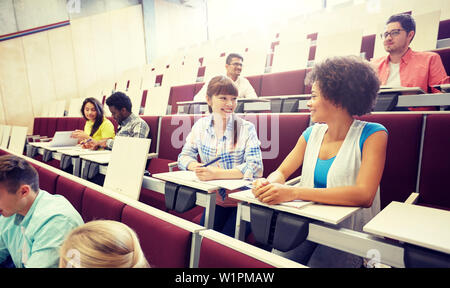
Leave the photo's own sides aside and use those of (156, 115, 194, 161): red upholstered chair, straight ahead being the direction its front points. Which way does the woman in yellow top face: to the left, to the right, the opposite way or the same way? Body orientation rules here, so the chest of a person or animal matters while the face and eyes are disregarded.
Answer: the same way

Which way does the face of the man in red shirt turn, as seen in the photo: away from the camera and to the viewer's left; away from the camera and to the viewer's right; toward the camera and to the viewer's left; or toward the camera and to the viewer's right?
toward the camera and to the viewer's left

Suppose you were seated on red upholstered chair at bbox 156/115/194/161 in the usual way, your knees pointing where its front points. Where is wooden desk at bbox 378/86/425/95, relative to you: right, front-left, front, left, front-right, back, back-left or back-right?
left

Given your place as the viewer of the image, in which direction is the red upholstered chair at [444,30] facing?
facing the viewer and to the left of the viewer

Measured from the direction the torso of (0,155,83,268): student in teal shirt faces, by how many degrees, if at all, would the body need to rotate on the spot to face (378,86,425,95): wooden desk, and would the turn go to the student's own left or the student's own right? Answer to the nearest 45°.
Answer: approximately 135° to the student's own left

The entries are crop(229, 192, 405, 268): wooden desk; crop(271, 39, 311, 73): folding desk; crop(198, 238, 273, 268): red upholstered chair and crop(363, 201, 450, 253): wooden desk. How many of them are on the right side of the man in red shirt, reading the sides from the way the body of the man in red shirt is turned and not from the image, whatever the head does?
1

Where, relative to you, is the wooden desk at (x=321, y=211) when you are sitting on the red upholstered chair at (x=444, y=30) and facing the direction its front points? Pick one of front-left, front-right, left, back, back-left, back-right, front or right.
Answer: front-left

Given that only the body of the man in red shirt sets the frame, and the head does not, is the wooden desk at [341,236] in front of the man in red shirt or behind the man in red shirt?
in front

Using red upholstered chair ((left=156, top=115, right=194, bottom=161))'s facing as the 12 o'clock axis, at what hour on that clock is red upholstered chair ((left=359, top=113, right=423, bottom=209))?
red upholstered chair ((left=359, top=113, right=423, bottom=209)) is roughly at 9 o'clock from red upholstered chair ((left=156, top=115, right=194, bottom=161)).

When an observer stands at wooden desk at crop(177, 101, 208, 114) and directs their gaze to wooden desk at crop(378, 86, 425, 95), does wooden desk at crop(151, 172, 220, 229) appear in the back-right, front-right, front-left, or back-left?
front-right

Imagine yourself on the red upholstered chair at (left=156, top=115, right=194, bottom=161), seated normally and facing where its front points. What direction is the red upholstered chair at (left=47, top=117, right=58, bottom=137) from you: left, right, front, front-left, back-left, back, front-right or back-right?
right

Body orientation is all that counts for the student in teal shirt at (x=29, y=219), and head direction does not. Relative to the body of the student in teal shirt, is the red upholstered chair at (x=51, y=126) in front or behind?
behind

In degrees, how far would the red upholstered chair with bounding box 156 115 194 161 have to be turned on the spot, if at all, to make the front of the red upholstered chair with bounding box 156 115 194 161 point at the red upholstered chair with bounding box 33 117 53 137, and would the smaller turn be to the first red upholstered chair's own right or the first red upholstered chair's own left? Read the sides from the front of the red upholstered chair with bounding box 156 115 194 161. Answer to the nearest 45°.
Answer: approximately 90° to the first red upholstered chair's own right
